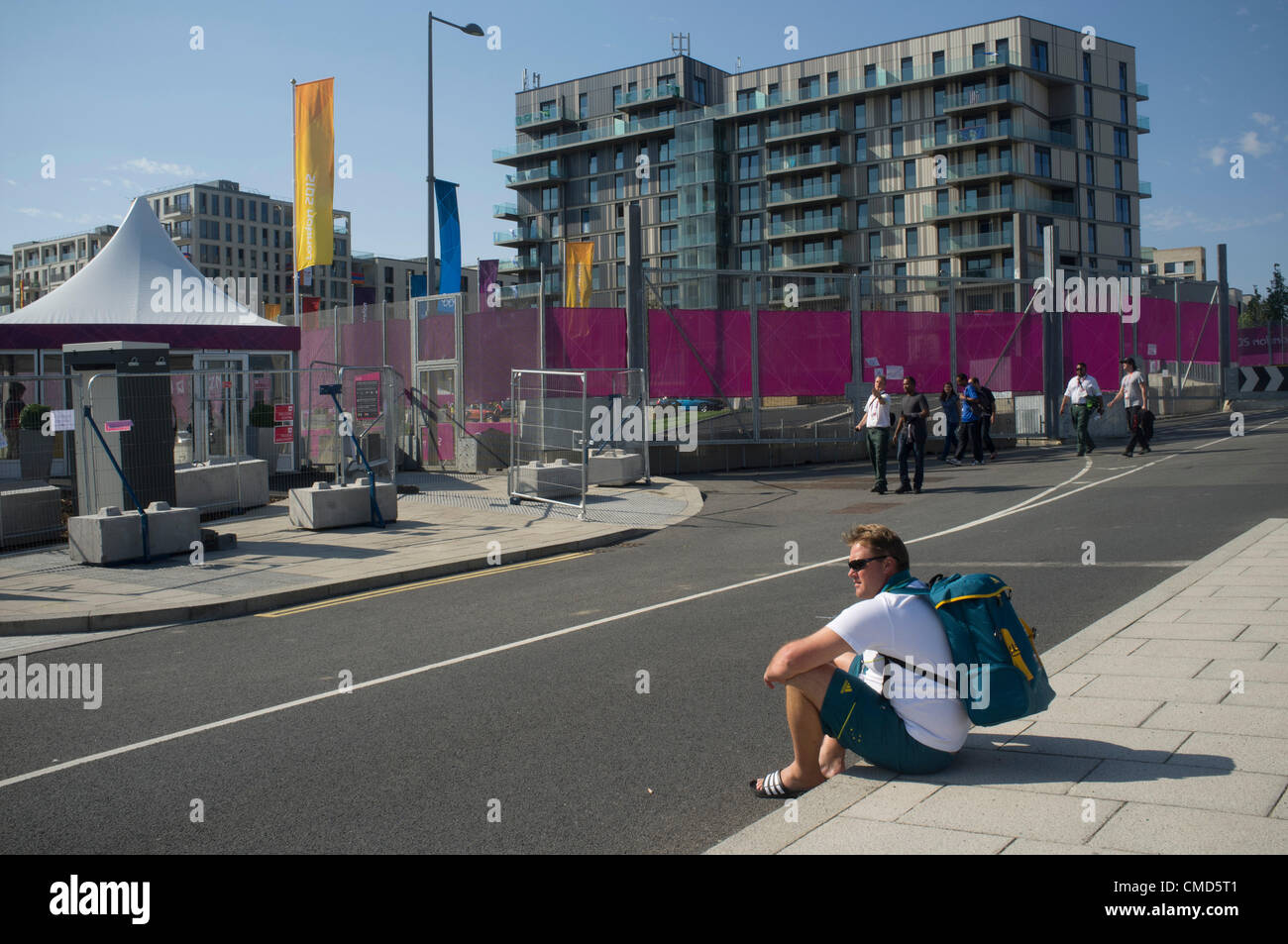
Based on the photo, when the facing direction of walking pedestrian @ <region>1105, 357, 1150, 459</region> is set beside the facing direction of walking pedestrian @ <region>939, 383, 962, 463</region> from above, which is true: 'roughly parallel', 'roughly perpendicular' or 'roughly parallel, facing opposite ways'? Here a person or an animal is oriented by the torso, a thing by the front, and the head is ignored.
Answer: roughly parallel

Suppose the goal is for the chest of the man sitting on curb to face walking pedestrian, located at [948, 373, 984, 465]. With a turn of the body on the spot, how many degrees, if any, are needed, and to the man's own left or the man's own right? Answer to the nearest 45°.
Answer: approximately 90° to the man's own right

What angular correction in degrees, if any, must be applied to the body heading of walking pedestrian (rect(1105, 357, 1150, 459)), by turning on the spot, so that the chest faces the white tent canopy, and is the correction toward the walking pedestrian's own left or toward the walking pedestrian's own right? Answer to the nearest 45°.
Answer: approximately 45° to the walking pedestrian's own right

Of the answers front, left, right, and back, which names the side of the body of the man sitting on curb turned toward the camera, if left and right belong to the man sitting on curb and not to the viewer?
left

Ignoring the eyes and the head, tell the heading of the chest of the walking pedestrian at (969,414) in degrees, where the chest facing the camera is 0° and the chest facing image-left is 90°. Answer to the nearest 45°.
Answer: approximately 90°

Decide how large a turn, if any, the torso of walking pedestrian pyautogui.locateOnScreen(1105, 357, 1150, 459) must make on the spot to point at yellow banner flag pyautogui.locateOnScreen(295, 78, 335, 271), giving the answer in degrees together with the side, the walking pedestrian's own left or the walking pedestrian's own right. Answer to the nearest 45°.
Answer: approximately 45° to the walking pedestrian's own right

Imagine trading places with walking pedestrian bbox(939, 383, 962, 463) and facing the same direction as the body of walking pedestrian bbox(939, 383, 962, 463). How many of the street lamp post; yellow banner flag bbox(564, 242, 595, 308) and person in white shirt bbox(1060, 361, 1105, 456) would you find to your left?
1

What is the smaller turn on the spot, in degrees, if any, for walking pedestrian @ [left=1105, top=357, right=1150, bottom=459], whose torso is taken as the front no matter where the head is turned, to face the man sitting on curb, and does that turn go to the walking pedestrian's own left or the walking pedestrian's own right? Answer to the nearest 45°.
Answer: approximately 45° to the walking pedestrian's own left

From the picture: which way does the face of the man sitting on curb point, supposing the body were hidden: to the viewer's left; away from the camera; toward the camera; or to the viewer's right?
to the viewer's left

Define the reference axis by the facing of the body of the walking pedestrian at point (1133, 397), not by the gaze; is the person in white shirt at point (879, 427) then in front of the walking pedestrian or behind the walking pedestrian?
in front
